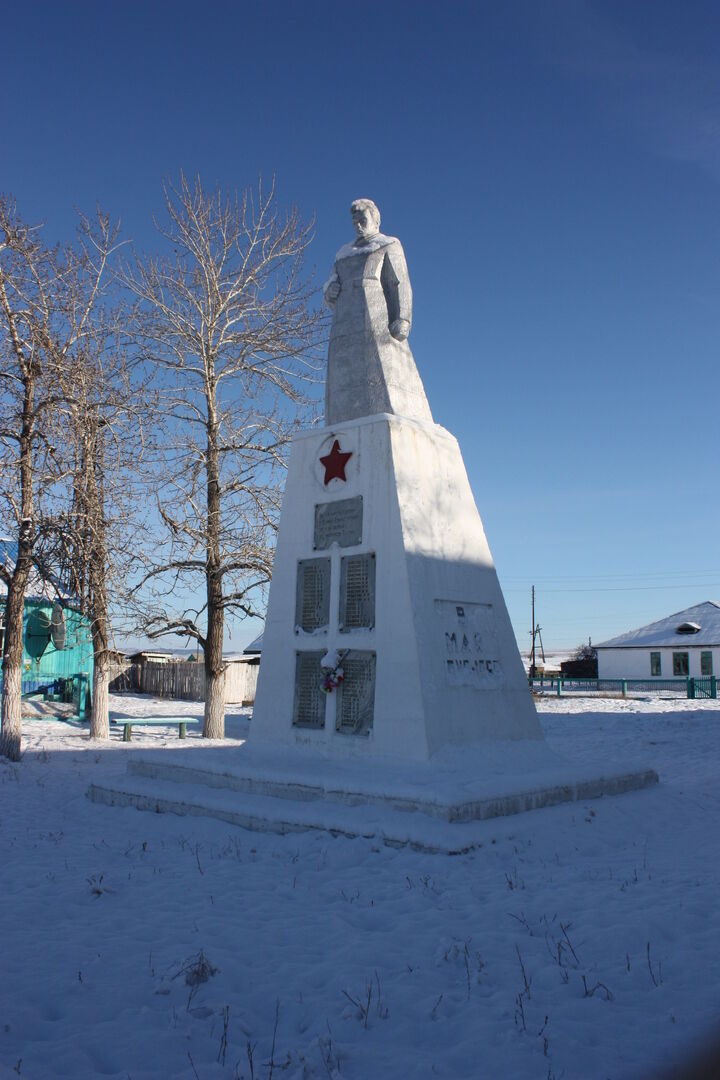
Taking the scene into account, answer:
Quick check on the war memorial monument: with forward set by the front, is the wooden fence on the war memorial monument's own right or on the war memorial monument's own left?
on the war memorial monument's own right

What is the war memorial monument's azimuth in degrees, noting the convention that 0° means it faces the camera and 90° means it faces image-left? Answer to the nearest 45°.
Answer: approximately 45°

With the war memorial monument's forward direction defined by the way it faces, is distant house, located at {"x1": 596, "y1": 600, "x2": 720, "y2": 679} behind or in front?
behind

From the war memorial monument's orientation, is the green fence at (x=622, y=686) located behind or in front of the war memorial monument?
behind
